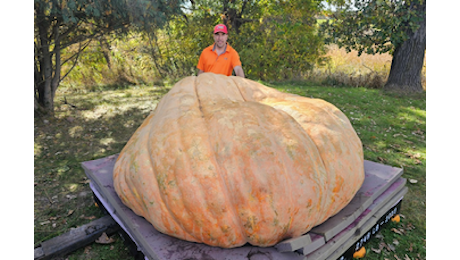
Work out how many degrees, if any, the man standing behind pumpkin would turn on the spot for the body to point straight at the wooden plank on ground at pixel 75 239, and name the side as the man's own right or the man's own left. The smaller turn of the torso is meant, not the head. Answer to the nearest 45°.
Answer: approximately 45° to the man's own right

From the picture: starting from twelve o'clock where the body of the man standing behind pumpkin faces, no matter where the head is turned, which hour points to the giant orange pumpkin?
The giant orange pumpkin is roughly at 12 o'clock from the man standing behind pumpkin.

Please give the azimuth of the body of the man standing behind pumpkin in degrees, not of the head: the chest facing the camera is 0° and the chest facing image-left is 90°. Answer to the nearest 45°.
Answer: approximately 0°

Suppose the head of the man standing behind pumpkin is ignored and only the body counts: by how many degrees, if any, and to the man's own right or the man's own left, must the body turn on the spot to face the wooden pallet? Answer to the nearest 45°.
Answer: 0° — they already face it

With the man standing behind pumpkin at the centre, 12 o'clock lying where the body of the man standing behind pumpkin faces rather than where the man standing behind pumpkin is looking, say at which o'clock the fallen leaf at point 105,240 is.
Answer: The fallen leaf is roughly at 1 o'clock from the man standing behind pumpkin.
